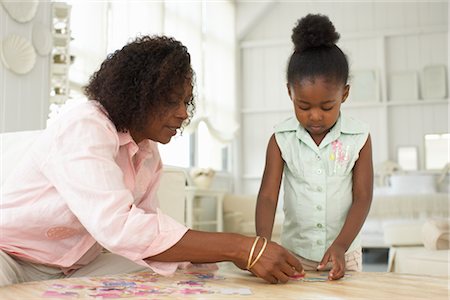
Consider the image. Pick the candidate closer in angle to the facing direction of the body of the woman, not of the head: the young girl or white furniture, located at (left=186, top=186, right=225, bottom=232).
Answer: the young girl

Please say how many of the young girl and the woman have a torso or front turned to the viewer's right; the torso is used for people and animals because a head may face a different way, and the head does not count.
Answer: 1

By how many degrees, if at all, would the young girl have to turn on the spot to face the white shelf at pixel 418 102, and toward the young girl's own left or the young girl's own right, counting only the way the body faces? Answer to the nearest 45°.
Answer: approximately 180°

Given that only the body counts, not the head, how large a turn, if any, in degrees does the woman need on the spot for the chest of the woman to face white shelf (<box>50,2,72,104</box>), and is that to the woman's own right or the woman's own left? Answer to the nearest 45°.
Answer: approximately 90° to the woman's own left

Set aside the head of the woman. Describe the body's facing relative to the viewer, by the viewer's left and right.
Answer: facing to the right of the viewer

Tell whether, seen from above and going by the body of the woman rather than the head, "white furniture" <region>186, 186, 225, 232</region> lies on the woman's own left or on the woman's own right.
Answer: on the woman's own left

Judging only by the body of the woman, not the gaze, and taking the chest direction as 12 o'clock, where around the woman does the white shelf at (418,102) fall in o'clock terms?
The white shelf is roughly at 10 o'clock from the woman.

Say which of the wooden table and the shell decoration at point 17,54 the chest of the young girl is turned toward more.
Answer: the wooden table

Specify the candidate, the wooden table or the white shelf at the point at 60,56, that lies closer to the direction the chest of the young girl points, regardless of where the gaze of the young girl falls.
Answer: the wooden table

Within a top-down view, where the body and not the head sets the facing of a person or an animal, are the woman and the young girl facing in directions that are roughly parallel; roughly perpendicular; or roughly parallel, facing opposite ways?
roughly perpendicular

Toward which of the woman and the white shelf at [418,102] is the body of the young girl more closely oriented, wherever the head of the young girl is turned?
the woman
